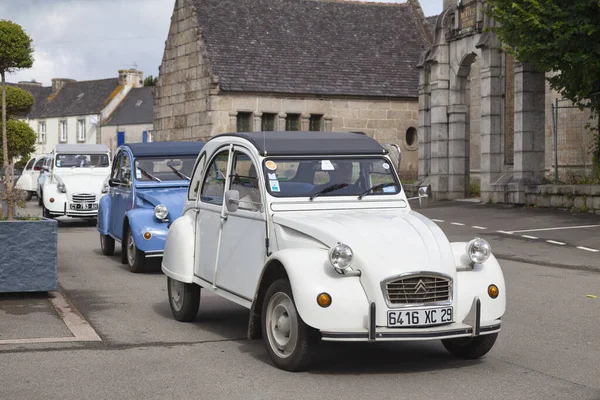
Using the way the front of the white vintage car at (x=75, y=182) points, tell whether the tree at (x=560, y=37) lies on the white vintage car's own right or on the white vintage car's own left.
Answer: on the white vintage car's own left

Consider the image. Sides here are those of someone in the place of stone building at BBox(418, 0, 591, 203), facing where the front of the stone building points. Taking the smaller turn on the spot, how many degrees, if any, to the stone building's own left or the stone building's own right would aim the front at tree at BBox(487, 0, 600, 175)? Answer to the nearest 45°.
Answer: approximately 45° to the stone building's own left

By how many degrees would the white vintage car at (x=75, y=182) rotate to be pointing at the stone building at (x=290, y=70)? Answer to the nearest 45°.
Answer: approximately 135° to its left

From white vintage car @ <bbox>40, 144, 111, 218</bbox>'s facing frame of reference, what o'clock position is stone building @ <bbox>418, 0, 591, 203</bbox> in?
The stone building is roughly at 9 o'clock from the white vintage car.

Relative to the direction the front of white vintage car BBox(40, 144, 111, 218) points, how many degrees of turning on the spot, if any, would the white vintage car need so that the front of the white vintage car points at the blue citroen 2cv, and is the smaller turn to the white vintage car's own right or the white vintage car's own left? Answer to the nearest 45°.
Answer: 0° — it already faces it

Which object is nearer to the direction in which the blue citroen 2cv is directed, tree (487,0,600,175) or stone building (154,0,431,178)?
the tree

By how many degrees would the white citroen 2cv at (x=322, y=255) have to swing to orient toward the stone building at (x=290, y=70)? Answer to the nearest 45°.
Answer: approximately 135° to its left

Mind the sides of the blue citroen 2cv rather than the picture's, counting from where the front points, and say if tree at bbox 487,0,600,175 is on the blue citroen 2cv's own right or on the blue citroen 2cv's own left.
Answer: on the blue citroen 2cv's own left

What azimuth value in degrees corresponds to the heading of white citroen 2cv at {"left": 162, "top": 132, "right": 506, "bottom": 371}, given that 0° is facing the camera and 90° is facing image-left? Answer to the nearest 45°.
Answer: approximately 315°
